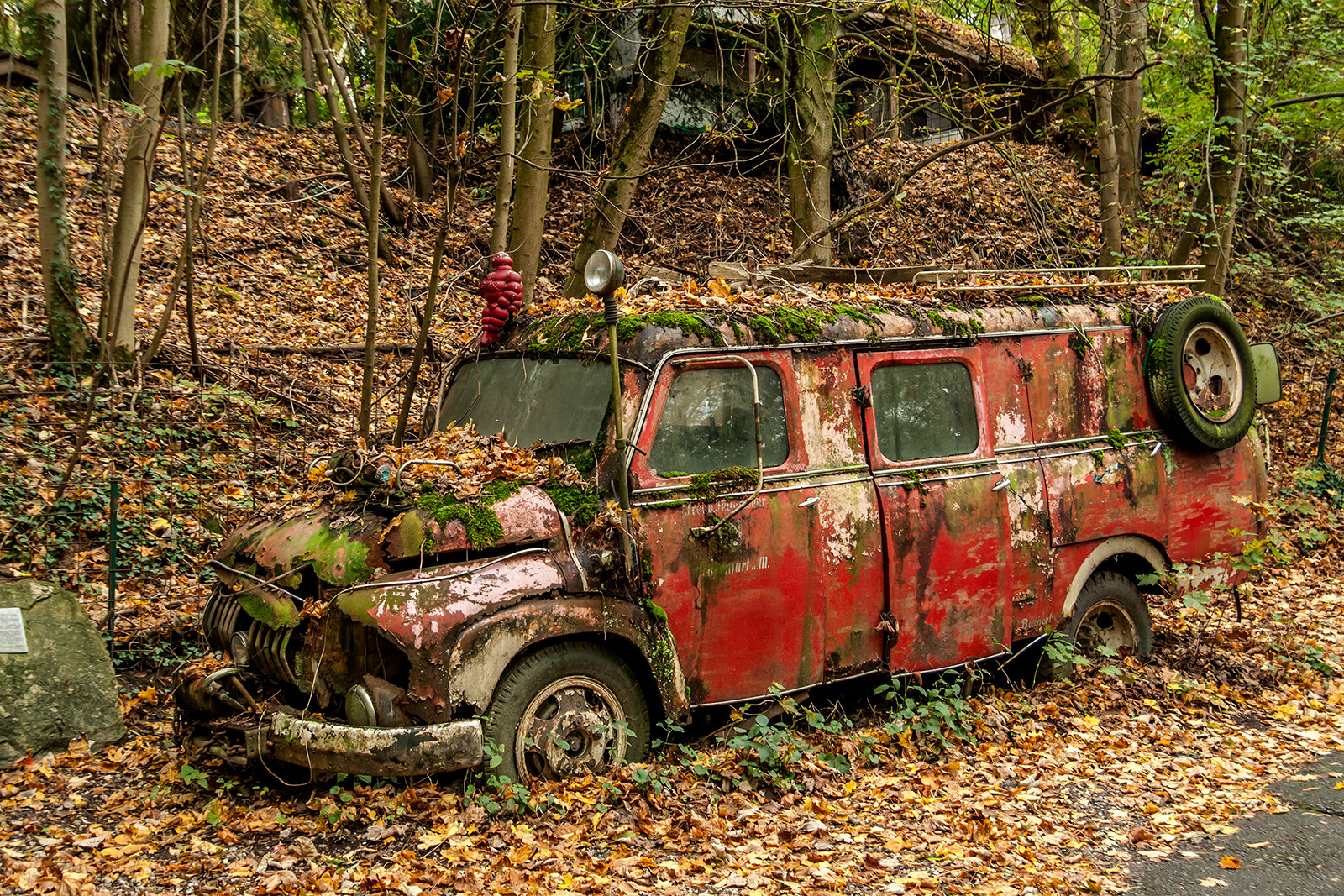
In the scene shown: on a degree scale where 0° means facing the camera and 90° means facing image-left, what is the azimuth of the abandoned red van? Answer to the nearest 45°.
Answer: approximately 45°

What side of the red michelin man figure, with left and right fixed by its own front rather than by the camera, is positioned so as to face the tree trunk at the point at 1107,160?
back

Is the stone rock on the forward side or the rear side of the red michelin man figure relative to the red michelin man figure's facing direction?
on the forward side

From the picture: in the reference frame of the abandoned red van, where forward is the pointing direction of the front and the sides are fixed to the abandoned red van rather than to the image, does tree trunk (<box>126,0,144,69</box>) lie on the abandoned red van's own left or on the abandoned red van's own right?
on the abandoned red van's own right

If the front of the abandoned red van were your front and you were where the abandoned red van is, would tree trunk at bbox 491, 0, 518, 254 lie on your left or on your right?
on your right

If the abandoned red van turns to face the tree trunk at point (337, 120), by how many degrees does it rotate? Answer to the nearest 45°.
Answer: approximately 90° to its right

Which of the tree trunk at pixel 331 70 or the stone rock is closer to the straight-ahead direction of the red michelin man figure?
the stone rock

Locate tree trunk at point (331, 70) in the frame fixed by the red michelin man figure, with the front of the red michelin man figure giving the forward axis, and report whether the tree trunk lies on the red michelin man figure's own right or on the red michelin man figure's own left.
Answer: on the red michelin man figure's own right

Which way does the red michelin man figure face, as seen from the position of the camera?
facing the viewer and to the left of the viewer

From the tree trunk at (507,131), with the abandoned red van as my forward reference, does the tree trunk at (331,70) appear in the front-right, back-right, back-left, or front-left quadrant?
back-right

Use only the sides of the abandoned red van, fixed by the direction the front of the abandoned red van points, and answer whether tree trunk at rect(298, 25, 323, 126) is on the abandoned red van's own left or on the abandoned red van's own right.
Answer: on the abandoned red van's own right

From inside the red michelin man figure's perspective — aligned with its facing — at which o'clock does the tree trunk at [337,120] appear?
The tree trunk is roughly at 4 o'clock from the red michelin man figure.
